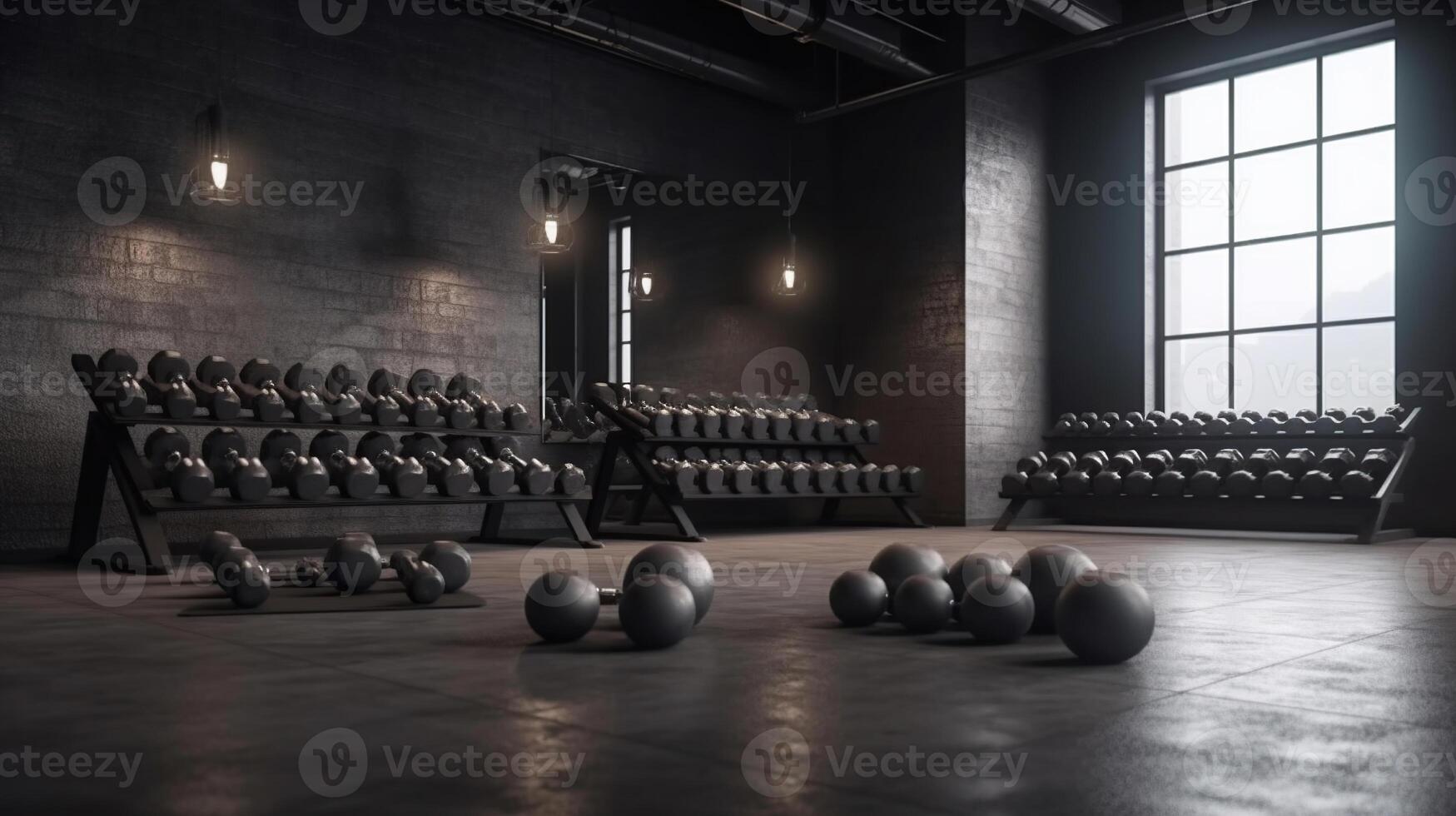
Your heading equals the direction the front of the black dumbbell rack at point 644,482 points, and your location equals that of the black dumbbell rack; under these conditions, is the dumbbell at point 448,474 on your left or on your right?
on your right

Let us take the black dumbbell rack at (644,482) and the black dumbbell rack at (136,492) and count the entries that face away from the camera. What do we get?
0

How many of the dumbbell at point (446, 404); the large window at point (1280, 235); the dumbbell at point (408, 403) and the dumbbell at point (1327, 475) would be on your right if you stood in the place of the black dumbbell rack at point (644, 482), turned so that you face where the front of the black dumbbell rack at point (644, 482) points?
2

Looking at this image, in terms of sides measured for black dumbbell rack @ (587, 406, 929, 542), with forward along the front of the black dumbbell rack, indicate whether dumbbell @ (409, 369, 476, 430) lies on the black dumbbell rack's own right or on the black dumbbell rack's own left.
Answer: on the black dumbbell rack's own right

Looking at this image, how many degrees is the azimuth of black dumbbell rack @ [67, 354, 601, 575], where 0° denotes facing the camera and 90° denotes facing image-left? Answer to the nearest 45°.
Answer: approximately 315°

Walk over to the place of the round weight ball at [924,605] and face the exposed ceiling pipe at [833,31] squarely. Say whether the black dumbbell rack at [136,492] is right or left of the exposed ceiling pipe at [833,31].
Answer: left

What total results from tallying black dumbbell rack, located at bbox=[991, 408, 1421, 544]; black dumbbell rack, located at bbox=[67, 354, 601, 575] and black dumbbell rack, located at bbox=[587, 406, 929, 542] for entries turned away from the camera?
0

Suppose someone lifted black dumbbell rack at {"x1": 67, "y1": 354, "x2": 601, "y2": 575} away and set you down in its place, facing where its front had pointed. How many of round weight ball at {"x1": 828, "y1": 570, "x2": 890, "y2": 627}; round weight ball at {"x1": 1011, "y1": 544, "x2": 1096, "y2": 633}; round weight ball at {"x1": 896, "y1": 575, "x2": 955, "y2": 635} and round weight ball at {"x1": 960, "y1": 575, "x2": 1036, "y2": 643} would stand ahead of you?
4

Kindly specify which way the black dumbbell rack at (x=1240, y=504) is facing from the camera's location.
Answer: facing the viewer and to the left of the viewer

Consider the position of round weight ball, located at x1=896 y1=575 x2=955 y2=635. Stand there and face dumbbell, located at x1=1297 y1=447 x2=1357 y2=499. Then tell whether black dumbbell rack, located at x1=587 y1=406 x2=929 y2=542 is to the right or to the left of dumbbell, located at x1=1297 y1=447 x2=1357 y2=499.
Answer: left

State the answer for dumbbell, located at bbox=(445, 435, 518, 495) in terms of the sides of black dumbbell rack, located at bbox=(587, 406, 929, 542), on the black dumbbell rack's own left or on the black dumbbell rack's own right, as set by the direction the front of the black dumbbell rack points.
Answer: on the black dumbbell rack's own right

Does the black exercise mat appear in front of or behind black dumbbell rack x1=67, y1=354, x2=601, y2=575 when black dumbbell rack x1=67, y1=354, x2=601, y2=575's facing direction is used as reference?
in front

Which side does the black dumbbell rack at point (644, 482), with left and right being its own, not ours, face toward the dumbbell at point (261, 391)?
right

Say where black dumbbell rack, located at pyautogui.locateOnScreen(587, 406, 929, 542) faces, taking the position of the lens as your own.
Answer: facing the viewer and to the right of the viewer
